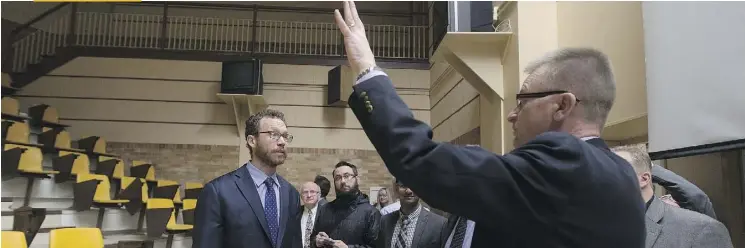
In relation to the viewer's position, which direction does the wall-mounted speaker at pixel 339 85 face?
facing the viewer and to the left of the viewer

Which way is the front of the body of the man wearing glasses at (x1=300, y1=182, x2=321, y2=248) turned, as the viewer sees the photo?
toward the camera

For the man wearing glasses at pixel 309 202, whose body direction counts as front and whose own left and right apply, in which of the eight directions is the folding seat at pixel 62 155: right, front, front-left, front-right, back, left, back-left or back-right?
back-right

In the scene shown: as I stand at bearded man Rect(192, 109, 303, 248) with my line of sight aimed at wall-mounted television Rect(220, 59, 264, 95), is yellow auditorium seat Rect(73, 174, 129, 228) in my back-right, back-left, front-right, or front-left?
front-left

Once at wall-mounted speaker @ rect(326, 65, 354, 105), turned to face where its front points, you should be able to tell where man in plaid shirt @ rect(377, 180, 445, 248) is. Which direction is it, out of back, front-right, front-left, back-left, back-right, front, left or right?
front-left

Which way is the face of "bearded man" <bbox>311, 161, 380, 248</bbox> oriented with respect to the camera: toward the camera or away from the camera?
toward the camera

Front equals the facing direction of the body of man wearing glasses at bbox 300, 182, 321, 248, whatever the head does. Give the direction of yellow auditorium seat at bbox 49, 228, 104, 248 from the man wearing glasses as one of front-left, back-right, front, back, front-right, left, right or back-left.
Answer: right

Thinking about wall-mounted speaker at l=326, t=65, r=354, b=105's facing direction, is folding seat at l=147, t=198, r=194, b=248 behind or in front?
in front

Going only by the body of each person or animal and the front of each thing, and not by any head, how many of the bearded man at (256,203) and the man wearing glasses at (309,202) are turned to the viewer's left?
0

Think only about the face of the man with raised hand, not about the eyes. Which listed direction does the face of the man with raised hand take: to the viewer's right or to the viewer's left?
to the viewer's left

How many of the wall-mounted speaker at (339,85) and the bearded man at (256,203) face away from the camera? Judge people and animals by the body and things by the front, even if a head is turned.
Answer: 0

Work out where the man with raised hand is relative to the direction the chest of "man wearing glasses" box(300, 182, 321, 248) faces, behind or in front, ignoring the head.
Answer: in front

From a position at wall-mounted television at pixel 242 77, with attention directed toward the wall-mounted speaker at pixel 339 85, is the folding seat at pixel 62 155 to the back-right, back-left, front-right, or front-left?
back-right

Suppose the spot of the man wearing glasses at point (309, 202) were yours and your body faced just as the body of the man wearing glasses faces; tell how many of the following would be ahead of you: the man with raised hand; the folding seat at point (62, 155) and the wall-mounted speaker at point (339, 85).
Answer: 1

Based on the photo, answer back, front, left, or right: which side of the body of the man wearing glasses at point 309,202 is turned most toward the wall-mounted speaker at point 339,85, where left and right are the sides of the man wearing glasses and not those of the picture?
back
